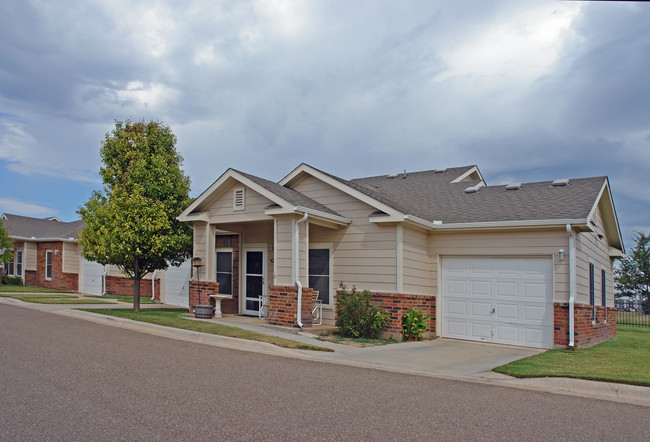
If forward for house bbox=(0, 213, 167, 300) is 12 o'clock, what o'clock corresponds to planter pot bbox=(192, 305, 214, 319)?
The planter pot is roughly at 10 o'clock from the house.

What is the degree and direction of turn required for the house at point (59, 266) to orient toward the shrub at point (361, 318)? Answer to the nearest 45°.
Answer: approximately 45° to its left

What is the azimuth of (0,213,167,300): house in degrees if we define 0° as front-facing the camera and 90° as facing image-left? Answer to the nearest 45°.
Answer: approximately 45°

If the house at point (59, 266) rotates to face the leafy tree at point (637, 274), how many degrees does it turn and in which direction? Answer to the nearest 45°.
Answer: approximately 135° to its left

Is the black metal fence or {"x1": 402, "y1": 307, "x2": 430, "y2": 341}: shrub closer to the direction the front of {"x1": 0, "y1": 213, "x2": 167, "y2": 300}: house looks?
the shrub

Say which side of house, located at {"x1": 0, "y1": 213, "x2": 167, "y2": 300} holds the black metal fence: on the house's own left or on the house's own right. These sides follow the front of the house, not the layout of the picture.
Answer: on the house's own left

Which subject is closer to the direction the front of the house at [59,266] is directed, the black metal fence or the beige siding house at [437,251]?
the beige siding house

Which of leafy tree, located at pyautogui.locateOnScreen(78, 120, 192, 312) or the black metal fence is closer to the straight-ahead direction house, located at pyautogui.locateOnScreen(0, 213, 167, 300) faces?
the leafy tree
